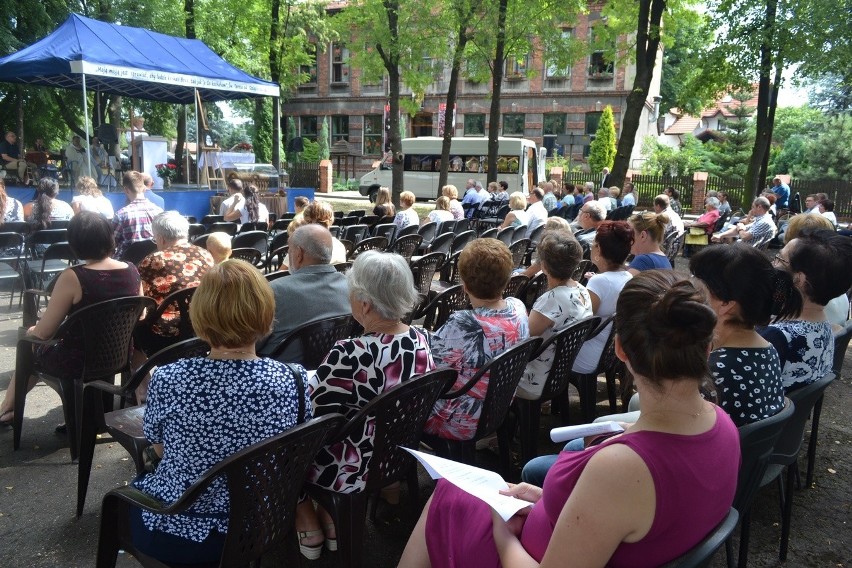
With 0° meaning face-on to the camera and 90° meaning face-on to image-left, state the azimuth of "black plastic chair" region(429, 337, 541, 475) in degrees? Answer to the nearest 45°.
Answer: approximately 135°

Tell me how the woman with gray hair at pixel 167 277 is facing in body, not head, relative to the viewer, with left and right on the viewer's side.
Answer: facing away from the viewer and to the left of the viewer

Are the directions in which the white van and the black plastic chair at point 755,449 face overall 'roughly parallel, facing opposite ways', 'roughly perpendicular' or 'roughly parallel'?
roughly perpendicular

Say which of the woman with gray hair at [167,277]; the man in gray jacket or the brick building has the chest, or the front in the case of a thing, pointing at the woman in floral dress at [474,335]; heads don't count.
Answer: the brick building

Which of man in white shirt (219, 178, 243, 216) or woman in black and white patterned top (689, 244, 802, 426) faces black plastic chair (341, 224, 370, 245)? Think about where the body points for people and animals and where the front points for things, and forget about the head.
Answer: the woman in black and white patterned top

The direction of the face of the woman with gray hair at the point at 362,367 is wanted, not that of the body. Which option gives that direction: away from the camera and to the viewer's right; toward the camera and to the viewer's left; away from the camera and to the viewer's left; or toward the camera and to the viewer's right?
away from the camera and to the viewer's left

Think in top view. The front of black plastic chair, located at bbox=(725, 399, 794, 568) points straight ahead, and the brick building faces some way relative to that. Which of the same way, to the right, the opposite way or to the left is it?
the opposite way

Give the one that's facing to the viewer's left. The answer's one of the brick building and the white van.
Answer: the white van

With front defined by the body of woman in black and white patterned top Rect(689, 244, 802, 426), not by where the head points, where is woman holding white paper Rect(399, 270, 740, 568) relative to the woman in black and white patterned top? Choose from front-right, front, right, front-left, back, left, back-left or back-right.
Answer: back-left

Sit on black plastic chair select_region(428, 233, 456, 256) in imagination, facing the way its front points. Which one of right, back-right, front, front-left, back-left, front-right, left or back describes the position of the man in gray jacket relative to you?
back-left

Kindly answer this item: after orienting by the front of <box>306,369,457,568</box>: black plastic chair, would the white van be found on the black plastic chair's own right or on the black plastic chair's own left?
on the black plastic chair's own right

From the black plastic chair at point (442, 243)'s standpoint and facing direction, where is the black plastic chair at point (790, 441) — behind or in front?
behind

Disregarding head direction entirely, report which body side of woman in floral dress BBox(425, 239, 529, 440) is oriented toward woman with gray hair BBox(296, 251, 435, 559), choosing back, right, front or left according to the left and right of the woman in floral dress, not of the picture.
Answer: left

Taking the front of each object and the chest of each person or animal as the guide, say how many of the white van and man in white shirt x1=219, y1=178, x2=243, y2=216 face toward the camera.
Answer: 0

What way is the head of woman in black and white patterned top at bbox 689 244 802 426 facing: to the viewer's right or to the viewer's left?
to the viewer's left

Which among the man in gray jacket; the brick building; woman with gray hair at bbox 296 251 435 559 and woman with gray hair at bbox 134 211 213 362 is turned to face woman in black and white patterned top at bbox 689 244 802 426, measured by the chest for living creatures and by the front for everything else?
the brick building
